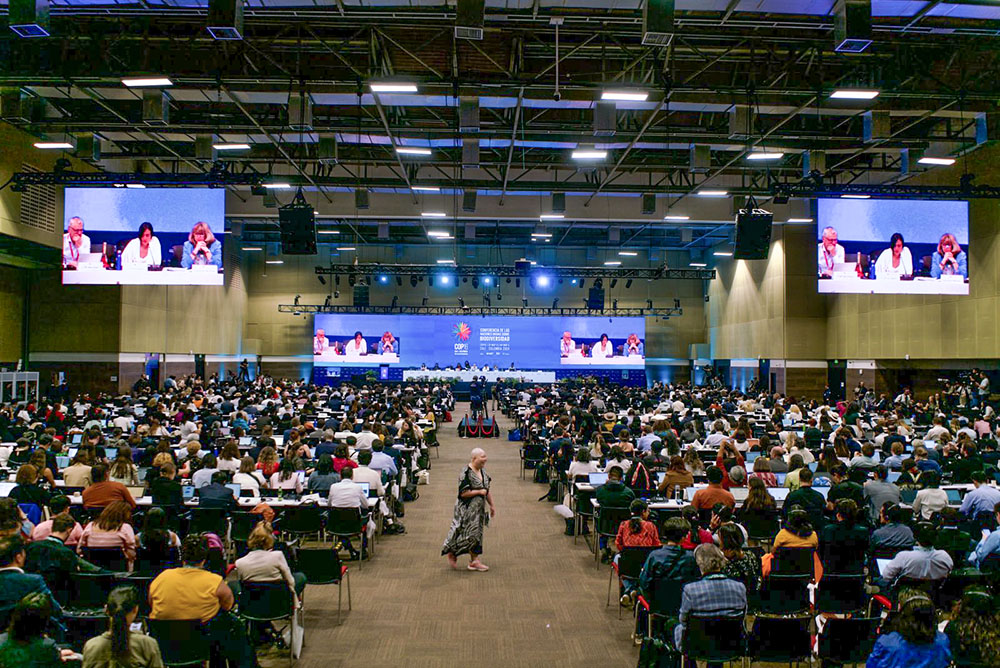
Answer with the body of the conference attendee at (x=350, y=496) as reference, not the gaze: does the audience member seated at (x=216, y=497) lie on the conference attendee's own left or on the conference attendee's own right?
on the conference attendee's own left

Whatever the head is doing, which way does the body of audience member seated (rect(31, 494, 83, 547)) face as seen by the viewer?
away from the camera

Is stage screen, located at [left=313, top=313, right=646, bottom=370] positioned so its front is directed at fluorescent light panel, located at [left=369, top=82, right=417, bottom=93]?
yes

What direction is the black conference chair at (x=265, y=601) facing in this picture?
away from the camera

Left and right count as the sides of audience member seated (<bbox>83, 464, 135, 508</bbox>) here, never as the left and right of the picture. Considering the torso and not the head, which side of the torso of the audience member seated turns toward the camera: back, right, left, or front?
back

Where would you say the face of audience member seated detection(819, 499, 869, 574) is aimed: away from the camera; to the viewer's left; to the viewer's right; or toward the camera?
away from the camera

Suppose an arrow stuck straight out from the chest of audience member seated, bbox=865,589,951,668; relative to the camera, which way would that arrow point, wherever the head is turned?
away from the camera

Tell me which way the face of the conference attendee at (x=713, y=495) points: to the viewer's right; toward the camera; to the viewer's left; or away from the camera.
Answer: away from the camera

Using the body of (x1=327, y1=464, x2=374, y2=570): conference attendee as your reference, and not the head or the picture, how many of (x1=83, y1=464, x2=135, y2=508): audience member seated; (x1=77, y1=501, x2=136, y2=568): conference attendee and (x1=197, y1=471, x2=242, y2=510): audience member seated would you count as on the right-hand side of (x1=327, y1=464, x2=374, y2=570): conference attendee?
0

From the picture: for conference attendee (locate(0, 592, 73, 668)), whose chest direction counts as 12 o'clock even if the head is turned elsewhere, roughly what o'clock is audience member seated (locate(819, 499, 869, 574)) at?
The audience member seated is roughly at 3 o'clock from the conference attendee.

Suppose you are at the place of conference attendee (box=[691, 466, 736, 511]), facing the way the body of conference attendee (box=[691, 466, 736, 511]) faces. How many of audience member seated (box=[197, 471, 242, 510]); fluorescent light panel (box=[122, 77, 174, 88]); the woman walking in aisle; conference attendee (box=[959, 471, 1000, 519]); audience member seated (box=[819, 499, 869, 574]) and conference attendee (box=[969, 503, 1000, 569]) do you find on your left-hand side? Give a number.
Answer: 3

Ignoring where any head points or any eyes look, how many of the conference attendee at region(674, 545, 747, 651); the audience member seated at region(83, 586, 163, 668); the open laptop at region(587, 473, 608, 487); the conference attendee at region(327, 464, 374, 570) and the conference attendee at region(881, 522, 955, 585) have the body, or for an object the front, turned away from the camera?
4

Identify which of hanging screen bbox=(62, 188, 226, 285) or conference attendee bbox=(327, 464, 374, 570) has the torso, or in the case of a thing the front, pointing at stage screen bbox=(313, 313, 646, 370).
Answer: the conference attendee

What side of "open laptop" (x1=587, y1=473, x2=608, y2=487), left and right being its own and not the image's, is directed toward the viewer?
front

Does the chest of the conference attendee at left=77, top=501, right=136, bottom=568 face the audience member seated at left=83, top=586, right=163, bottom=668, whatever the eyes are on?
no

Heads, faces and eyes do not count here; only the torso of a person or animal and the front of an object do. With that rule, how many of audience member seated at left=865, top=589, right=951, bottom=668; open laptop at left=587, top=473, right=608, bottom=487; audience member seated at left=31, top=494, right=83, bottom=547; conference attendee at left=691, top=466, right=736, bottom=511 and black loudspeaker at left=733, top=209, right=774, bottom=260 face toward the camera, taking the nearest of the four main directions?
2

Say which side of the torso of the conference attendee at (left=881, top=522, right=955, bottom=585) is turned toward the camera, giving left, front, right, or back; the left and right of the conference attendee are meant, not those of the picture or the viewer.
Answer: back

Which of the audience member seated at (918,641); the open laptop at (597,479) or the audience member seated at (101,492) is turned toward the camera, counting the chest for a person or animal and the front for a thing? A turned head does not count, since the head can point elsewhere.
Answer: the open laptop

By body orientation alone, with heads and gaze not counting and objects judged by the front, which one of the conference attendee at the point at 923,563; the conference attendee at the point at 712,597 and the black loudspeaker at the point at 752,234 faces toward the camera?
the black loudspeaker

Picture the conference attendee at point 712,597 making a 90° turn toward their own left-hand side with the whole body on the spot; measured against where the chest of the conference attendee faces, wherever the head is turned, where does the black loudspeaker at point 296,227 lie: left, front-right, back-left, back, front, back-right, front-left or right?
front-right
